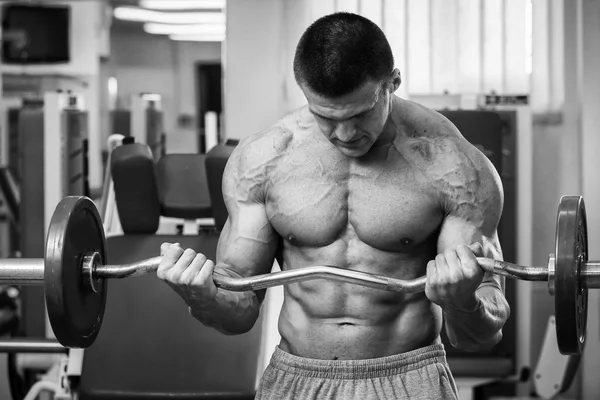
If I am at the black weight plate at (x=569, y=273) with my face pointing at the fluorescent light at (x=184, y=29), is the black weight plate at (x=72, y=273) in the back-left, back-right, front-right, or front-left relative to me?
front-left

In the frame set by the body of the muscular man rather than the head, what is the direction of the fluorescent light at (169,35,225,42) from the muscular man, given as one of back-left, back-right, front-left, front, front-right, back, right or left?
back

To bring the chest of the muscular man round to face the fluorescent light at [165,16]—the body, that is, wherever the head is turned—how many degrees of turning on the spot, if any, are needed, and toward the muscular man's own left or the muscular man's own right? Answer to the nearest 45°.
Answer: approximately 180°

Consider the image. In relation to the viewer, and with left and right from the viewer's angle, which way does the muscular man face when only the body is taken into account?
facing the viewer

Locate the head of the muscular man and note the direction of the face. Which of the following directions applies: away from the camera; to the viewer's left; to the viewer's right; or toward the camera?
toward the camera

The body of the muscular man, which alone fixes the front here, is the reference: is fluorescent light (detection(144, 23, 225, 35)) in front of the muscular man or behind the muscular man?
behind
